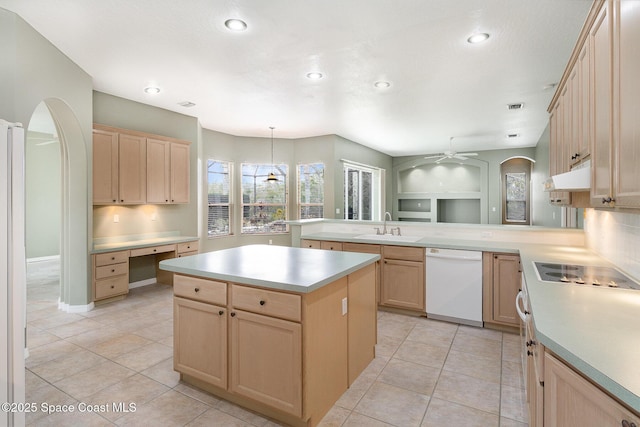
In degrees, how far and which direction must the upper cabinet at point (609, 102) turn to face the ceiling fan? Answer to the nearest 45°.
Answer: approximately 45° to its right

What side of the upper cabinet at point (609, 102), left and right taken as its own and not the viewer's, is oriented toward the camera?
left

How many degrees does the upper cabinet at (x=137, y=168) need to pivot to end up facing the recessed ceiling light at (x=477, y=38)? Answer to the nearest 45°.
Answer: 0° — it already faces it

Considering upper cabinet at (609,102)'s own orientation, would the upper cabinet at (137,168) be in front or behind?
in front

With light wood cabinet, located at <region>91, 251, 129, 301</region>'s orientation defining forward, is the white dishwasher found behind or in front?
in front

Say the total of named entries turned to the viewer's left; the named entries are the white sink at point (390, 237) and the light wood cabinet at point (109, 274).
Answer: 0

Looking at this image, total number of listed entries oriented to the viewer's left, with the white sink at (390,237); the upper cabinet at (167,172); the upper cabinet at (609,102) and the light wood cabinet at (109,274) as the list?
1

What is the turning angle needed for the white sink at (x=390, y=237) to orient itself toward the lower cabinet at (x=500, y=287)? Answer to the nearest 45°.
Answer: approximately 45° to its left

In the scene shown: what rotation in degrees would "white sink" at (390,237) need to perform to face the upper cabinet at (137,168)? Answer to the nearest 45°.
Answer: approximately 90° to its right

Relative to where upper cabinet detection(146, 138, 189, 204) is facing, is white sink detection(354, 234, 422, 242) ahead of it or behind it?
ahead
